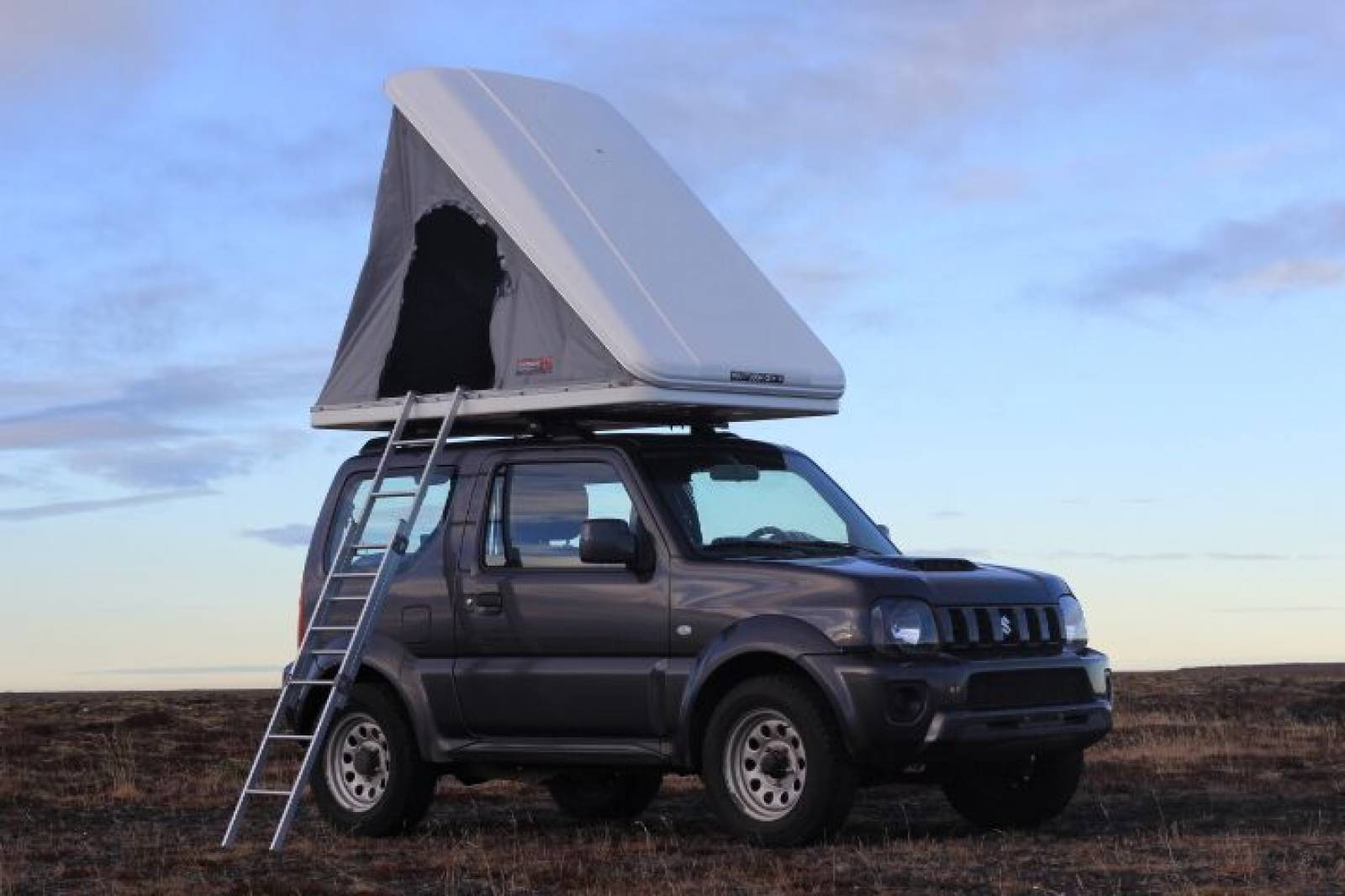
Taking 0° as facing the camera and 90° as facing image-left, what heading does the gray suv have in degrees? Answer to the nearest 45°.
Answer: approximately 315°
